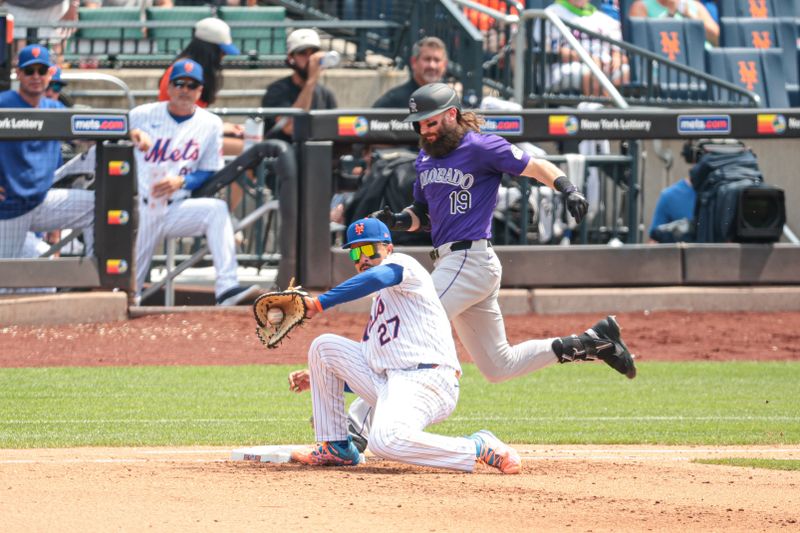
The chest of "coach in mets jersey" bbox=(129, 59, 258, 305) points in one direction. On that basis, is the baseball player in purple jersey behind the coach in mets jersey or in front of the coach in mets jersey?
in front

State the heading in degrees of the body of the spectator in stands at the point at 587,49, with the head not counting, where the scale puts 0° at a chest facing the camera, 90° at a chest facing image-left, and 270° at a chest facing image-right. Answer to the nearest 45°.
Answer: approximately 0°

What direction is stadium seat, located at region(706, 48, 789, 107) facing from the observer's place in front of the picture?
facing the viewer

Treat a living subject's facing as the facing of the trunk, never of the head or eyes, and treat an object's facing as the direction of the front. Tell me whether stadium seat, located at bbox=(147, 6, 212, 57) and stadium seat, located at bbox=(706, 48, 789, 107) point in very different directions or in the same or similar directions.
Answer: same or similar directions

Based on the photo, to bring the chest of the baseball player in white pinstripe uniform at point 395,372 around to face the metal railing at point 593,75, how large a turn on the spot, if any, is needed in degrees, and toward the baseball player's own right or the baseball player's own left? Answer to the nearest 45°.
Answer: approximately 135° to the baseball player's own right

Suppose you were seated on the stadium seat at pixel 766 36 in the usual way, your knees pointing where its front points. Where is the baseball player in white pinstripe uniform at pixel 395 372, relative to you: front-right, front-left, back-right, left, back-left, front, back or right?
front

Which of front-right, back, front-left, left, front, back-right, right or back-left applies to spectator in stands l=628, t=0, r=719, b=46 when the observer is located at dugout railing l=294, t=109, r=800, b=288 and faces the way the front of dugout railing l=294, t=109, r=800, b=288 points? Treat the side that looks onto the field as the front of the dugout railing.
back

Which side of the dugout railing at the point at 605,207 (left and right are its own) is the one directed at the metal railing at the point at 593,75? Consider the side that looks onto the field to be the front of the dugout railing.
back

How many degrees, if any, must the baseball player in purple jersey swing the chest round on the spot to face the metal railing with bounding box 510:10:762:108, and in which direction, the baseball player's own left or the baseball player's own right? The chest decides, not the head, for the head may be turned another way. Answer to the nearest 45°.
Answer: approximately 135° to the baseball player's own right

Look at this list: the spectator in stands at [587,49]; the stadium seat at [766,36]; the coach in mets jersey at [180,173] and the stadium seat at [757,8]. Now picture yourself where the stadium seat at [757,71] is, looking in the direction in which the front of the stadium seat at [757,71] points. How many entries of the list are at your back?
2

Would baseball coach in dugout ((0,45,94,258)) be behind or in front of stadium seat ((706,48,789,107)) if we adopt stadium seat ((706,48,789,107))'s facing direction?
in front

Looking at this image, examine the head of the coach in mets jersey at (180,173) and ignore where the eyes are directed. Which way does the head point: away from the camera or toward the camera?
toward the camera

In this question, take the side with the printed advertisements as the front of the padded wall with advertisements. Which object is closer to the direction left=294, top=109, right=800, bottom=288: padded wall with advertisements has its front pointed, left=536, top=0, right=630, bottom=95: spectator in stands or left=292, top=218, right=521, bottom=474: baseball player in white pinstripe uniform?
the baseball player in white pinstripe uniform
